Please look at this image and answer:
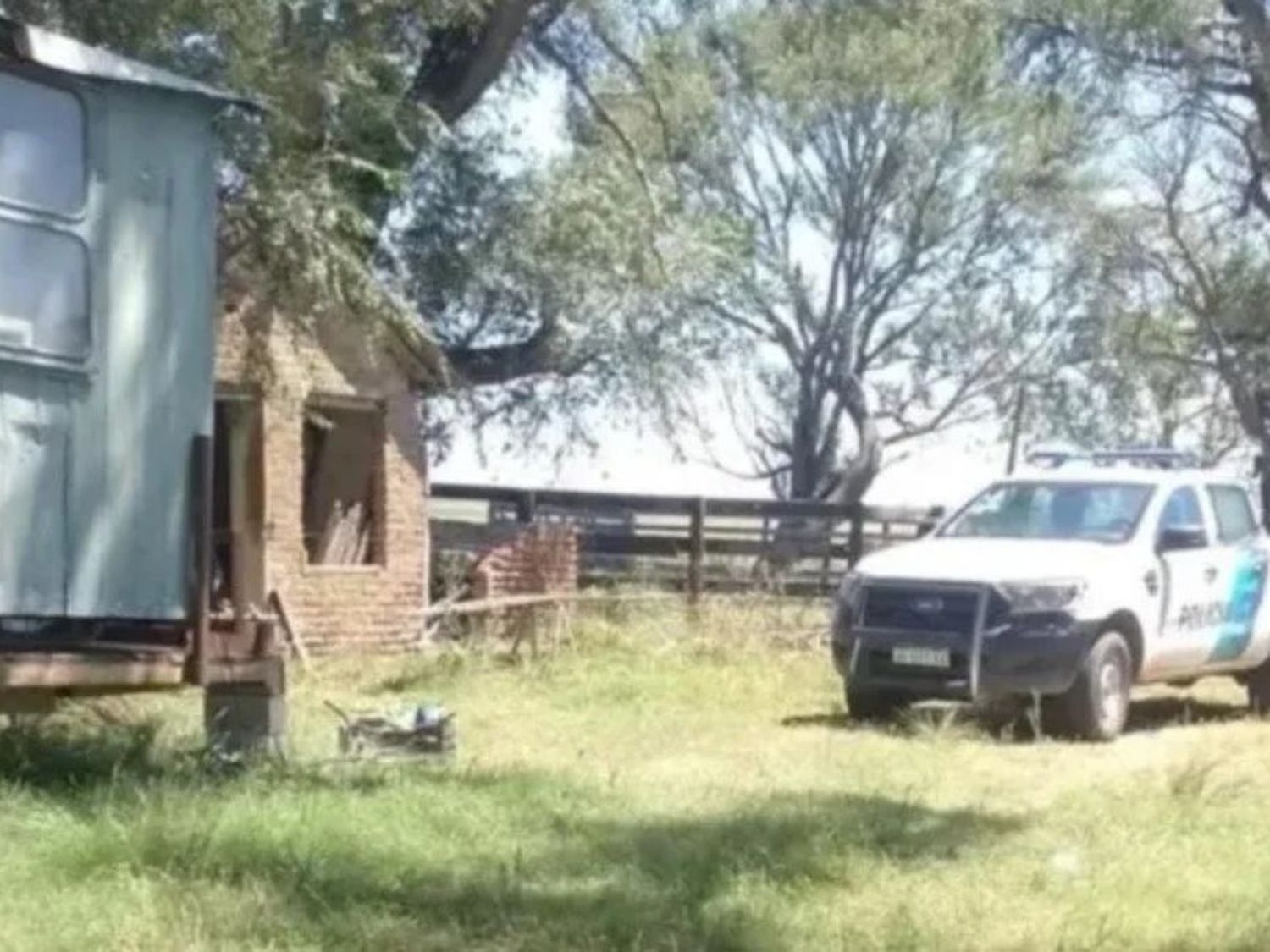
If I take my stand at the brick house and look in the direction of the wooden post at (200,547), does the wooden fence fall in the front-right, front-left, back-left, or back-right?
back-left

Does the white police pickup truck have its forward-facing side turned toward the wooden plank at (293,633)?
no

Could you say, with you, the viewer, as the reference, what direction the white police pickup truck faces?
facing the viewer and to the left of the viewer

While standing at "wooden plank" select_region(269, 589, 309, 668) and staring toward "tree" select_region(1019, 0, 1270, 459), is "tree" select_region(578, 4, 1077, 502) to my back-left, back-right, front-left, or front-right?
front-left

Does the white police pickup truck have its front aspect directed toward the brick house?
no

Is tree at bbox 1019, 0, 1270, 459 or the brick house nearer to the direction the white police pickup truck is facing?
the brick house

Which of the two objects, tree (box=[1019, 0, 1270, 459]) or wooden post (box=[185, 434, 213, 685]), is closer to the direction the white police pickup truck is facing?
the wooden post

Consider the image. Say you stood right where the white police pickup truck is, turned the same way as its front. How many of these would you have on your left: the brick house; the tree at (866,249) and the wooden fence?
0

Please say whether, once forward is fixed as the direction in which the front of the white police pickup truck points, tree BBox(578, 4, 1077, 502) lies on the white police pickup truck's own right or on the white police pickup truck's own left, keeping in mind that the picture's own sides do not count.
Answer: on the white police pickup truck's own right

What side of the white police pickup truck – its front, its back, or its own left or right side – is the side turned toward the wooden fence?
right

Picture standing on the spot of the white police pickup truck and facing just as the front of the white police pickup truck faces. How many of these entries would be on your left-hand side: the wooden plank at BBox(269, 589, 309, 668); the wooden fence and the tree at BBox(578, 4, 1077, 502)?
0

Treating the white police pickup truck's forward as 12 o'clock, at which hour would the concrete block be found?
The concrete block is roughly at 12 o'clock from the white police pickup truck.

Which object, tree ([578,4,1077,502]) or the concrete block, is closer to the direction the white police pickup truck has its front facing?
the concrete block

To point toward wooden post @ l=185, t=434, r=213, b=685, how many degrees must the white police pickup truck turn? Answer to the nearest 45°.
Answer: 0° — it already faces it

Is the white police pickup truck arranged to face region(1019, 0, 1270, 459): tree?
no
